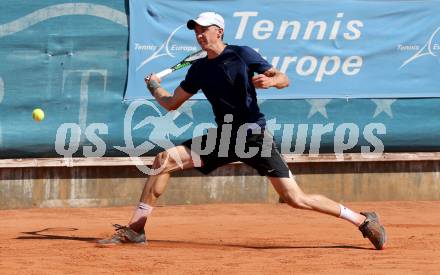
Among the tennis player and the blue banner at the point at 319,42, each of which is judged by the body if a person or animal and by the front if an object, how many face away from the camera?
0

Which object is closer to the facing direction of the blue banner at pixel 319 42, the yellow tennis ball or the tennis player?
the tennis player

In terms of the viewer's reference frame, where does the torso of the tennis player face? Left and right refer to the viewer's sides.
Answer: facing the viewer and to the left of the viewer

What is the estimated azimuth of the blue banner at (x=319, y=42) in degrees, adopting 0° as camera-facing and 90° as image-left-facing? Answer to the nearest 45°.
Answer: approximately 0°

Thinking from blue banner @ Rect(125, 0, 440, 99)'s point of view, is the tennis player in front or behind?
in front

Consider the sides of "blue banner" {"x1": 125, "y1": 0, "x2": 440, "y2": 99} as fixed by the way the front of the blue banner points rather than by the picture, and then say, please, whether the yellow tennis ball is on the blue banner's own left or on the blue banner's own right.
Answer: on the blue banner's own right

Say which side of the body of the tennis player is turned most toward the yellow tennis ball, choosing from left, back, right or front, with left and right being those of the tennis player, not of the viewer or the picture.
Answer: right
